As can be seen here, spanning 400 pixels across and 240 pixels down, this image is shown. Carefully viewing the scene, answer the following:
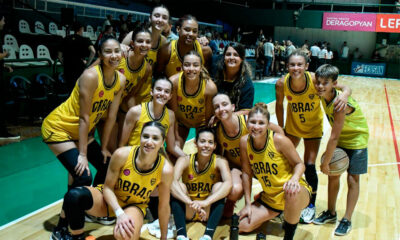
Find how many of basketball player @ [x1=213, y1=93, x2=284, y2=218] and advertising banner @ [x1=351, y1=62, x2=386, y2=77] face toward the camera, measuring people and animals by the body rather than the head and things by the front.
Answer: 2

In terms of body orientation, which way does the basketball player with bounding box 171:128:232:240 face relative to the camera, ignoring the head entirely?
toward the camera

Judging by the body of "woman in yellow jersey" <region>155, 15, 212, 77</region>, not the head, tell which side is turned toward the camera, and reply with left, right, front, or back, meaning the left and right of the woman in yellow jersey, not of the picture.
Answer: front

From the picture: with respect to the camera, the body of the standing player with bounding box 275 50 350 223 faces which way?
toward the camera

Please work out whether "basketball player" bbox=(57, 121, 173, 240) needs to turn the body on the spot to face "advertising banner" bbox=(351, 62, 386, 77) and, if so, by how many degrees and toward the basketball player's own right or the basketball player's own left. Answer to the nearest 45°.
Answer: approximately 135° to the basketball player's own left

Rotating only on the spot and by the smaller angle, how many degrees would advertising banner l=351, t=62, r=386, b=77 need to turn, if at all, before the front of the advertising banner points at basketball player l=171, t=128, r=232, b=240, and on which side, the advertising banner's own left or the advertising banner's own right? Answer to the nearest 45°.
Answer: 0° — it already faces them

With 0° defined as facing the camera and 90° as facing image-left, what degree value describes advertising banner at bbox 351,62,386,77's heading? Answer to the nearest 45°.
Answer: approximately 0°

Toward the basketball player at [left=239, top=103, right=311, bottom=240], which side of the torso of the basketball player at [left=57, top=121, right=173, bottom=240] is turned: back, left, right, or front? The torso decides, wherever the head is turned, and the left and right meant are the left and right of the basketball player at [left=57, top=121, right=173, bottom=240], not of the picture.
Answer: left

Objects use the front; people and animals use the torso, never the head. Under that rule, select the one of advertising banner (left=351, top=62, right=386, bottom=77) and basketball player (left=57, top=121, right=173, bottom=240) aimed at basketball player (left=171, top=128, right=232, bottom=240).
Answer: the advertising banner

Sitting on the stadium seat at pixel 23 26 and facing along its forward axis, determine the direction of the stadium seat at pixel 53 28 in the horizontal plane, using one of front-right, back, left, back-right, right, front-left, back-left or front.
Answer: left
